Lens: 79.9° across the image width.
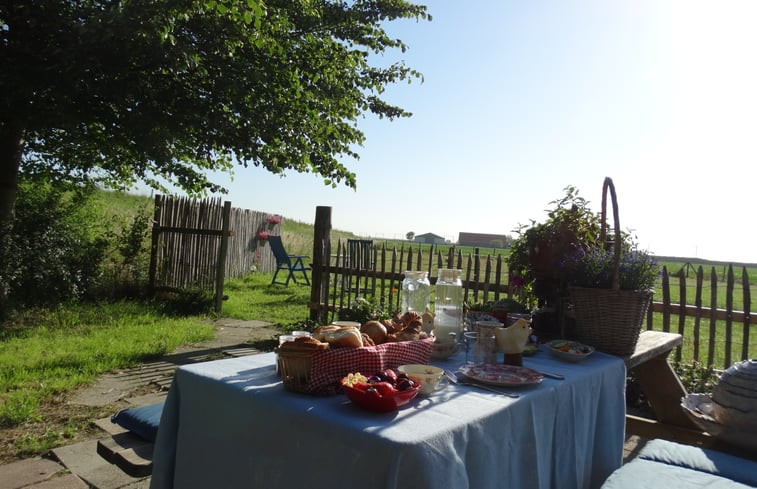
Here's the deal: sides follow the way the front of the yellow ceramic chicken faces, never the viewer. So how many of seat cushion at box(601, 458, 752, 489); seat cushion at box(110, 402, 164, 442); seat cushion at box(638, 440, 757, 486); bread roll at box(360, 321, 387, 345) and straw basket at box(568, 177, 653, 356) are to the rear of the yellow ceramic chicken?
2

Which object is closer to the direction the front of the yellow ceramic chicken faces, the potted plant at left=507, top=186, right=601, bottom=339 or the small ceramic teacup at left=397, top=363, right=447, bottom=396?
the potted plant

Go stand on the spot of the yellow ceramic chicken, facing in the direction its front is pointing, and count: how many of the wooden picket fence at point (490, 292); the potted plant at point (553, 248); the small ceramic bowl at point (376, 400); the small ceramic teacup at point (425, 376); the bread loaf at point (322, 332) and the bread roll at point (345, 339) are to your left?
2

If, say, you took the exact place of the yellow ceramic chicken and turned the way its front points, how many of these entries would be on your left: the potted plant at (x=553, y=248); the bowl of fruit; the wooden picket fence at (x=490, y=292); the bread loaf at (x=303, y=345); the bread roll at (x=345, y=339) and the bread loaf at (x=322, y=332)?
2

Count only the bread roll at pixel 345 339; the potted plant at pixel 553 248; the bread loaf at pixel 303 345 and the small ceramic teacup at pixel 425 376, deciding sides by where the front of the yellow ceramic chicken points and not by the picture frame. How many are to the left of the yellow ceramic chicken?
1

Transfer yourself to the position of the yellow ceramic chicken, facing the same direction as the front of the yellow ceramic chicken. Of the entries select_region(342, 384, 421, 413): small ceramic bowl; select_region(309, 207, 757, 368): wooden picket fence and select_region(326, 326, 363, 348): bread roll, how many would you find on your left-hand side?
1

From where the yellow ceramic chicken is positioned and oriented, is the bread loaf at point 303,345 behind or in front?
behind
